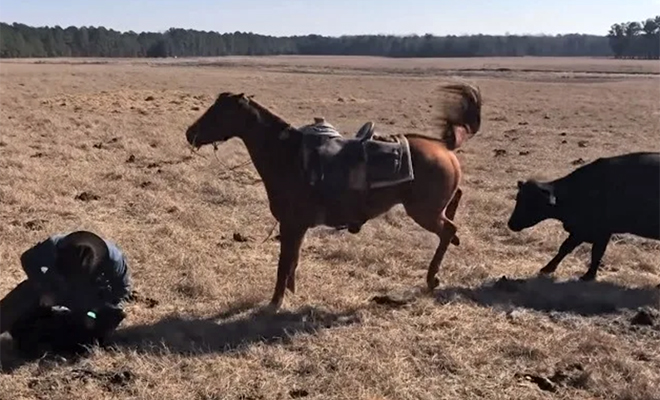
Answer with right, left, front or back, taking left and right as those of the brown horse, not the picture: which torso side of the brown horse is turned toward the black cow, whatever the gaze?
back

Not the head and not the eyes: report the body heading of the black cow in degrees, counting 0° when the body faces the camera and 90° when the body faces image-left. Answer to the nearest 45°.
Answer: approximately 90°

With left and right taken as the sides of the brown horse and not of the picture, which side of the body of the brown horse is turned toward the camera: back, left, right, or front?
left

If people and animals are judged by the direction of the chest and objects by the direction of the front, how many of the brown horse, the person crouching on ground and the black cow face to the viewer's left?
2

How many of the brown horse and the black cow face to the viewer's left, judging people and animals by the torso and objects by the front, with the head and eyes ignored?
2

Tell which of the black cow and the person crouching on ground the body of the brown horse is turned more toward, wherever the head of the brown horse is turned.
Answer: the person crouching on ground

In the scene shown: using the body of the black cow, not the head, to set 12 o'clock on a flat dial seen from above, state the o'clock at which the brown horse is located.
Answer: The brown horse is roughly at 11 o'clock from the black cow.

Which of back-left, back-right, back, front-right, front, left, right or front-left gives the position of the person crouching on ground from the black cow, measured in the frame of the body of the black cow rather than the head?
front-left

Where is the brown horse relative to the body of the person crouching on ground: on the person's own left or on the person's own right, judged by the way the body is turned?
on the person's own left
